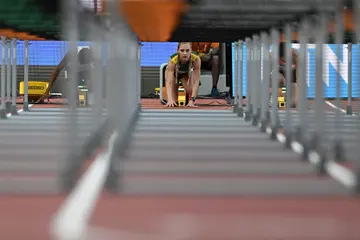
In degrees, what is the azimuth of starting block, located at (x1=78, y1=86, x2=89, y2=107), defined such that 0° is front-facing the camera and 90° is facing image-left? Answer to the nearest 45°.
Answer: approximately 0°

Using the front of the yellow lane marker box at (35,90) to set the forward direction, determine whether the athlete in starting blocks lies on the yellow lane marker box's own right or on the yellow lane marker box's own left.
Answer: on the yellow lane marker box's own left

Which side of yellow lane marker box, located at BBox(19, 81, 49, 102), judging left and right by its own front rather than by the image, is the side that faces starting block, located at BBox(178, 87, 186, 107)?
left

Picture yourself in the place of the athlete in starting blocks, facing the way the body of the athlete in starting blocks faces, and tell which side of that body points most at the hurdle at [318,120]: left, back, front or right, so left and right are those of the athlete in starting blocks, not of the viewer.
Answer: front

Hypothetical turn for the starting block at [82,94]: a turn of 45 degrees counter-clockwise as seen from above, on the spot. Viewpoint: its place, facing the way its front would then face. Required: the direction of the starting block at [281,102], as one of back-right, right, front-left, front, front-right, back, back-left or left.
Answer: front-left

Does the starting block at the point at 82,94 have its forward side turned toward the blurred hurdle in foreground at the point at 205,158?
yes

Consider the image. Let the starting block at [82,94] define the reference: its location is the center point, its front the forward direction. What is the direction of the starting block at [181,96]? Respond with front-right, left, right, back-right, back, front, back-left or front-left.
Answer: left

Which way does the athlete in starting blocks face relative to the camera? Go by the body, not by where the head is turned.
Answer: toward the camera

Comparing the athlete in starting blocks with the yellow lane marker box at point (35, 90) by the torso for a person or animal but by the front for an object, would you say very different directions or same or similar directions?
same or similar directions

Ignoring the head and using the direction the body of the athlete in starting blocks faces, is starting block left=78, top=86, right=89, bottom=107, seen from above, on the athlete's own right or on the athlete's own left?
on the athlete's own right

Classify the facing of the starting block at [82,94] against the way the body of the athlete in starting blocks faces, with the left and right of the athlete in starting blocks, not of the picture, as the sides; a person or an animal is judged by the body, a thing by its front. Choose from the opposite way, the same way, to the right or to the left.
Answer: the same way
